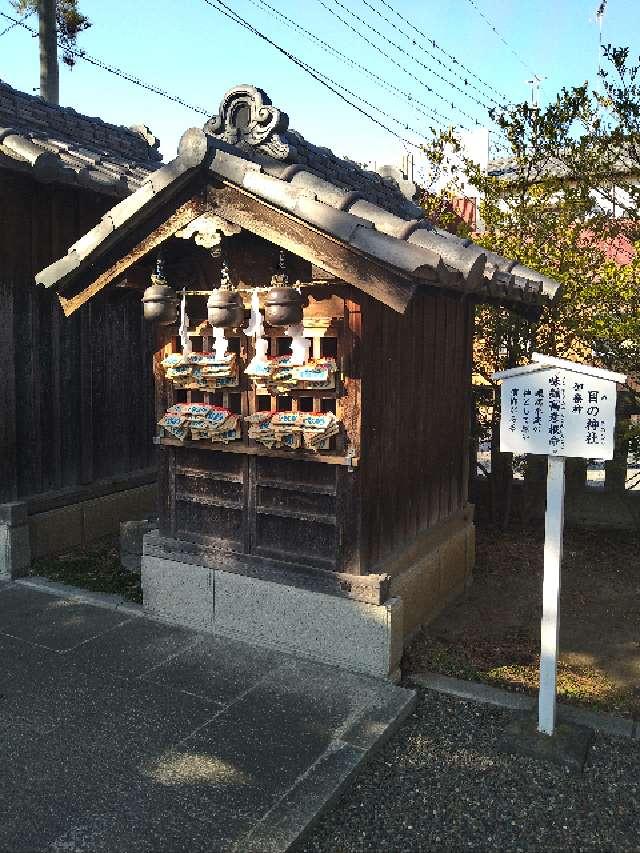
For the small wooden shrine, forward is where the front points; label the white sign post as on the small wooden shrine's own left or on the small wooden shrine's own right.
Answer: on the small wooden shrine's own left

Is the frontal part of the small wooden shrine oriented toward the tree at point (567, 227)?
no

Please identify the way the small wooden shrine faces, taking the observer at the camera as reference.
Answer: facing the viewer and to the left of the viewer

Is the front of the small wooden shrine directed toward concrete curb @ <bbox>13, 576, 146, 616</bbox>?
no

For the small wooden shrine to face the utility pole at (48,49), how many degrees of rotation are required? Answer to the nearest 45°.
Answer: approximately 90° to its right

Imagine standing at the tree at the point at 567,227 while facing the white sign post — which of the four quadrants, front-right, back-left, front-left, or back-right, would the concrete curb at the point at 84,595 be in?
front-right

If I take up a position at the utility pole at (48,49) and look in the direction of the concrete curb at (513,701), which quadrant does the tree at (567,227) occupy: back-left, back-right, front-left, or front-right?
front-left
